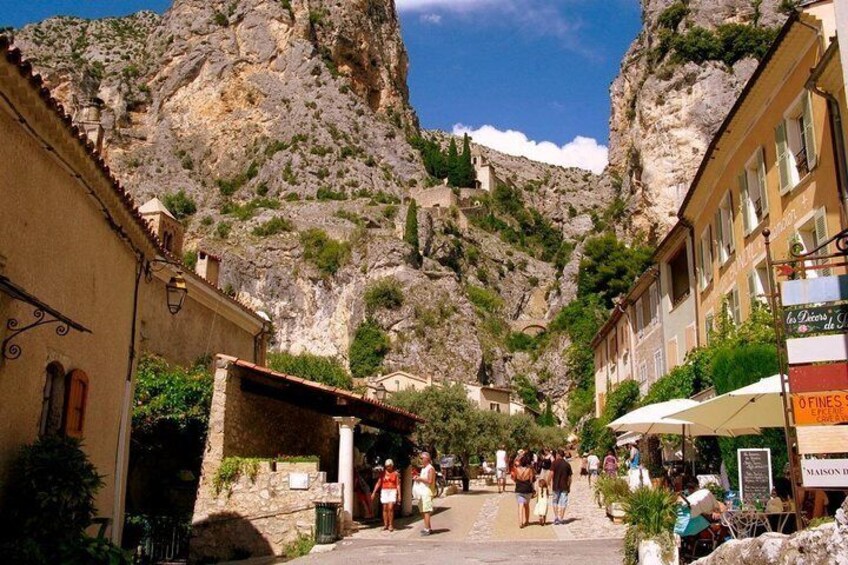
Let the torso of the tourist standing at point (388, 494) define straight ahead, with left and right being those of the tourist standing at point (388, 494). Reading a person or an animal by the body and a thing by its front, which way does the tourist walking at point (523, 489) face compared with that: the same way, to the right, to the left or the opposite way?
the opposite way

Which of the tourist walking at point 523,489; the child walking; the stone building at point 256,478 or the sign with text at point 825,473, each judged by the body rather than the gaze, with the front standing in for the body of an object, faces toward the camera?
the sign with text

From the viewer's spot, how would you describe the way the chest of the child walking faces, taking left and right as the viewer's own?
facing away from the viewer

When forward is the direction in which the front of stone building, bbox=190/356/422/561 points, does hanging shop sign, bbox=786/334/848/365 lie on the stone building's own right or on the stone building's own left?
on the stone building's own right

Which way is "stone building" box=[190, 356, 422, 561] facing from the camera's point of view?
to the viewer's right

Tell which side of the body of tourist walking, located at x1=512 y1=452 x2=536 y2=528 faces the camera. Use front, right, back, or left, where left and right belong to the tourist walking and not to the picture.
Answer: back

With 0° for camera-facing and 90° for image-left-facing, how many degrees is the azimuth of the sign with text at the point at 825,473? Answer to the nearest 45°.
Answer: approximately 0°

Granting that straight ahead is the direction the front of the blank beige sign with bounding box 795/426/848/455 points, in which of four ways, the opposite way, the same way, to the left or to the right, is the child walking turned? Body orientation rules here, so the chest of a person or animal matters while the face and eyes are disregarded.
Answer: the opposite way
